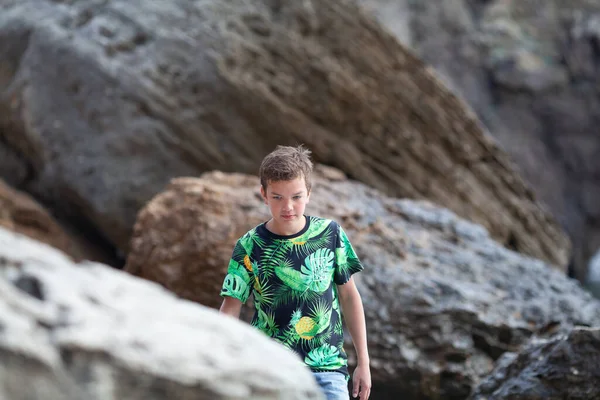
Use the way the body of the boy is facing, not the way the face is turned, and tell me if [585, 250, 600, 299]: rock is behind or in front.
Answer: behind

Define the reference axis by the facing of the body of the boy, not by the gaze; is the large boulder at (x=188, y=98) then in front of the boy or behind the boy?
behind

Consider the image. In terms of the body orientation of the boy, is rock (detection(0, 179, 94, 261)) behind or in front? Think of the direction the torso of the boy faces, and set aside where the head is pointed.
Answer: behind

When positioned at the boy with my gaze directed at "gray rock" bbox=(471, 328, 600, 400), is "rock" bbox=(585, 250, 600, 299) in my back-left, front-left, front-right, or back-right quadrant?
front-left

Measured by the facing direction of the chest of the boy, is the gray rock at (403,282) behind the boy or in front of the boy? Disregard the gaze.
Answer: behind

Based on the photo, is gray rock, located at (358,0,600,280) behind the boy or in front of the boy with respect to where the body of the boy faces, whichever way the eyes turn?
behind

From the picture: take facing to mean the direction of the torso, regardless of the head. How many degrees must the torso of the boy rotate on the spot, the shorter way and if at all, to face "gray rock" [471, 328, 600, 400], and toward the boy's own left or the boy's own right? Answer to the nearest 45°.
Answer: approximately 135° to the boy's own left

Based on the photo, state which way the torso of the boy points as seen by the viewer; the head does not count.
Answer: toward the camera
